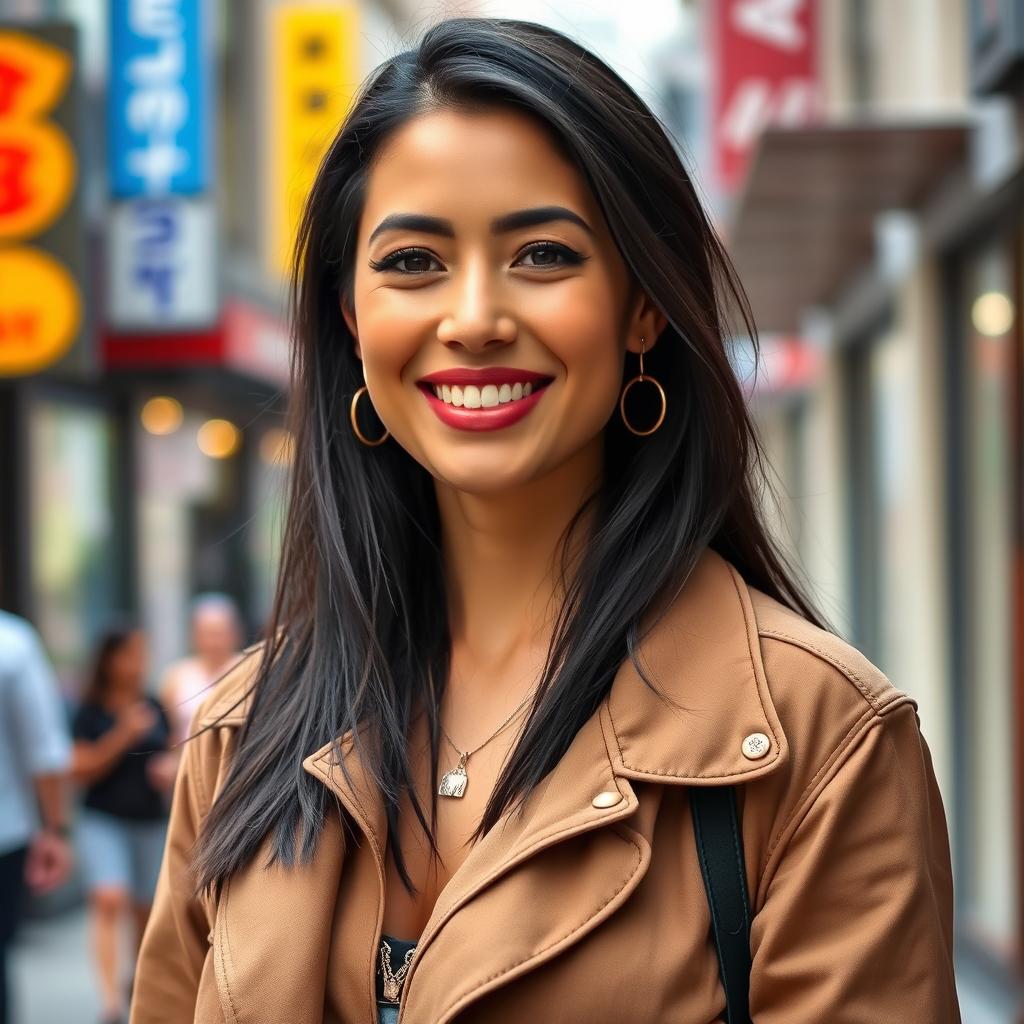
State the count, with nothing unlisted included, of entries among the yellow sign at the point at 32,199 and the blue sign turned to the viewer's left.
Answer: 0

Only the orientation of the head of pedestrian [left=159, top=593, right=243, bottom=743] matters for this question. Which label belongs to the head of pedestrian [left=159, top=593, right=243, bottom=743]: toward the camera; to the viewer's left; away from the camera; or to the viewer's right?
toward the camera

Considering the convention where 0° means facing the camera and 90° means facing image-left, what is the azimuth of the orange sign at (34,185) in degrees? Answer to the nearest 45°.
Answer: approximately 0°

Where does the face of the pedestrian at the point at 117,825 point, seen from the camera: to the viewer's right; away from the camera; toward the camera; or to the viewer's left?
toward the camera

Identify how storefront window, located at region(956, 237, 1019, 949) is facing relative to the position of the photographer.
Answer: facing to the left of the viewer

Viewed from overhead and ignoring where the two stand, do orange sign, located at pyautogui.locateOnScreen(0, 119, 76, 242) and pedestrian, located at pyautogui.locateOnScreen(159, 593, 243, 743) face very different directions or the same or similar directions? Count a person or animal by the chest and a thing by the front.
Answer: same or similar directions

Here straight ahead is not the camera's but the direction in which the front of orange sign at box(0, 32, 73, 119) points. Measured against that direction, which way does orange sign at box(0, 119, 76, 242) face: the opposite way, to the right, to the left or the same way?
the same way

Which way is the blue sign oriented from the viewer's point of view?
toward the camera

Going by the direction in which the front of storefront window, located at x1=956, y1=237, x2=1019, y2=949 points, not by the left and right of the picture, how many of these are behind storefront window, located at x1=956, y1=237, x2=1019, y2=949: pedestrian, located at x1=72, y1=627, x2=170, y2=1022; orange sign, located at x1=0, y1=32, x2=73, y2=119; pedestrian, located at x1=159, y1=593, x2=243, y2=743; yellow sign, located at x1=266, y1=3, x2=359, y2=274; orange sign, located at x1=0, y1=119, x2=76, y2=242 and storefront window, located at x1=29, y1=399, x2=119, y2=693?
0

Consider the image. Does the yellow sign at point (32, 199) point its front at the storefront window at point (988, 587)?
no

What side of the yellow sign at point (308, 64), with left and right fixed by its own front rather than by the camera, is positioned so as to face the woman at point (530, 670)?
front

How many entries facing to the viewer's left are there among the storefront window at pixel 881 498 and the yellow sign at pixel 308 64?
1

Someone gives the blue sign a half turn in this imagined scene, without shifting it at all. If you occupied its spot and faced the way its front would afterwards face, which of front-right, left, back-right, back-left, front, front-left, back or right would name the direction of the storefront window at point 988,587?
back-right

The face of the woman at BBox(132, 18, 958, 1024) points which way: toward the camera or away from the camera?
toward the camera

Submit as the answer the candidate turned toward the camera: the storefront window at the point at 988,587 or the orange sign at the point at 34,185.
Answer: the orange sign

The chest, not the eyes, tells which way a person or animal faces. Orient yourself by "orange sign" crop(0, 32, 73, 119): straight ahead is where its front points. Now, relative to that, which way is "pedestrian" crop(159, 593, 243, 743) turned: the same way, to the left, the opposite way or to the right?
the same way

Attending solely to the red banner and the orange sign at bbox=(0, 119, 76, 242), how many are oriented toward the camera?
2

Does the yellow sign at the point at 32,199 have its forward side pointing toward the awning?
no

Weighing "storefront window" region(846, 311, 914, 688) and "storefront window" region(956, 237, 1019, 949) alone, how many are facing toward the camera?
0
